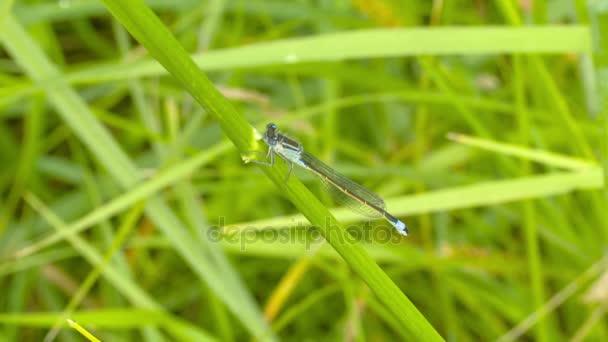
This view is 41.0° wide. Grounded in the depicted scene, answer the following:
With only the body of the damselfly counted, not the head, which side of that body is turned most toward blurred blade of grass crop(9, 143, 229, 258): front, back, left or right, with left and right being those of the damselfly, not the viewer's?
front

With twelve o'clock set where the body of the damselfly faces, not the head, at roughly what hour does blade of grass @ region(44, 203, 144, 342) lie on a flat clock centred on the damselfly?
The blade of grass is roughly at 12 o'clock from the damselfly.

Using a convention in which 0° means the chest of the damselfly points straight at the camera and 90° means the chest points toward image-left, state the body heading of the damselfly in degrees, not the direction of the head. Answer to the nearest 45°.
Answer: approximately 90°
